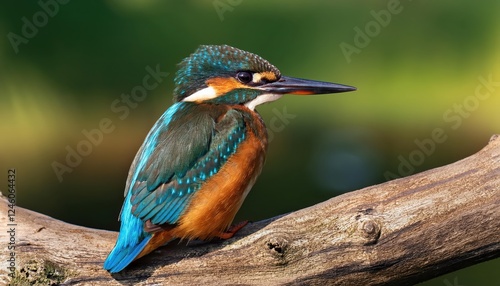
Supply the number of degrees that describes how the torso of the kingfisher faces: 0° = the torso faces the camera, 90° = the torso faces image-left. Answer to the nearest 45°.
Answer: approximately 270°
